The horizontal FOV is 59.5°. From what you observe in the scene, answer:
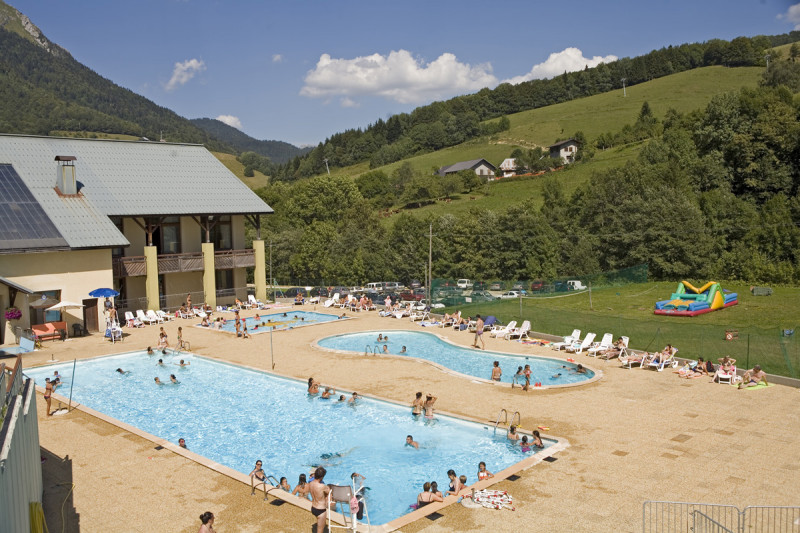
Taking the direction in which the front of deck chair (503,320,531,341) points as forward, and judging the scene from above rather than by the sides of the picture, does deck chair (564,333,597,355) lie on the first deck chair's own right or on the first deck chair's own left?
on the first deck chair's own left

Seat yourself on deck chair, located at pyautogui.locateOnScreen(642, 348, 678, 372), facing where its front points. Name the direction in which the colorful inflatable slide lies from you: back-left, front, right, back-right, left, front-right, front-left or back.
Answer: back-right

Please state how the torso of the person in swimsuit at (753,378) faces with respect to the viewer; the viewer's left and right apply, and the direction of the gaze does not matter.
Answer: facing the viewer and to the left of the viewer

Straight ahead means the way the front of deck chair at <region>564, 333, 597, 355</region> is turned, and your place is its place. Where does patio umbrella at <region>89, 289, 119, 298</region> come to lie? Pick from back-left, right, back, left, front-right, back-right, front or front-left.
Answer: front-right

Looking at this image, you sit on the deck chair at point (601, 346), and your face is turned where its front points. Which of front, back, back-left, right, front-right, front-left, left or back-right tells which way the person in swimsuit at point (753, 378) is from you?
left

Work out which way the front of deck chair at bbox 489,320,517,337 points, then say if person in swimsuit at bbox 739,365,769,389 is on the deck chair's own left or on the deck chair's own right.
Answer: on the deck chair's own left

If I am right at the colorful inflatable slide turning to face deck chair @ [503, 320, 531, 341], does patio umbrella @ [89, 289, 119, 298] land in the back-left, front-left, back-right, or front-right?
front-right

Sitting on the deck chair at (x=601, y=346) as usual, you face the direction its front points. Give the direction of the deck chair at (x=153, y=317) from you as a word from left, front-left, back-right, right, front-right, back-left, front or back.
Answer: front-right

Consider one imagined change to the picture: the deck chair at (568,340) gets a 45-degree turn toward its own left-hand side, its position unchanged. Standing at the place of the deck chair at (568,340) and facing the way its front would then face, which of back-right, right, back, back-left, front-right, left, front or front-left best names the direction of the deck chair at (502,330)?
back-right

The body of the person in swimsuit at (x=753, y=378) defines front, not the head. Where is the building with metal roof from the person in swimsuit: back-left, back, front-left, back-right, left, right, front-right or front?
front-right
